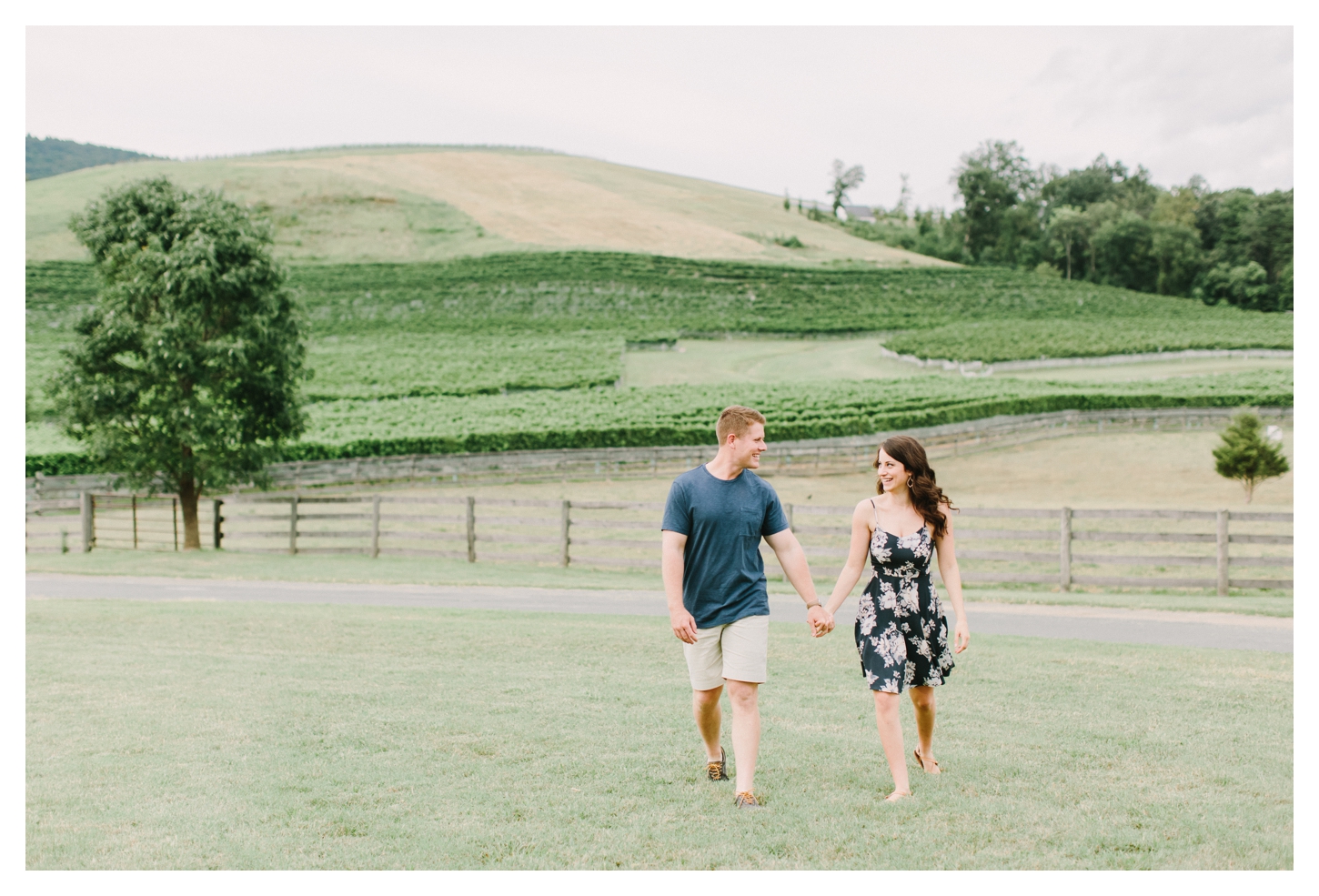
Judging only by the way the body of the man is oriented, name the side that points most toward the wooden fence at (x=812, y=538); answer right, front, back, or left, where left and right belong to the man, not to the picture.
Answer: back

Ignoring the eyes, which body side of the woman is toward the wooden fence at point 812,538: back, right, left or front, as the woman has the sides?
back

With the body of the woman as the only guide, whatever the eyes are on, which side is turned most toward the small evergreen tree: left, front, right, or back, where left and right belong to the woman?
back

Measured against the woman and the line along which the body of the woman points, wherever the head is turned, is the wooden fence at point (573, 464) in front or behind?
behind

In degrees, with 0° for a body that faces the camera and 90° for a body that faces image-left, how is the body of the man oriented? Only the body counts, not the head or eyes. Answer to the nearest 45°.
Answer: approximately 0°

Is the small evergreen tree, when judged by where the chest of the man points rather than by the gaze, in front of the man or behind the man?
behind

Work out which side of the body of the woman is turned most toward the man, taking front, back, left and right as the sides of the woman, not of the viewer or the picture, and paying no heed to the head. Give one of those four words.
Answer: right

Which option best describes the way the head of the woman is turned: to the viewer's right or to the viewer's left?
to the viewer's left

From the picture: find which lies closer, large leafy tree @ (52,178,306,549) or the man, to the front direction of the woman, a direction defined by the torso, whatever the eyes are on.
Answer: the man
